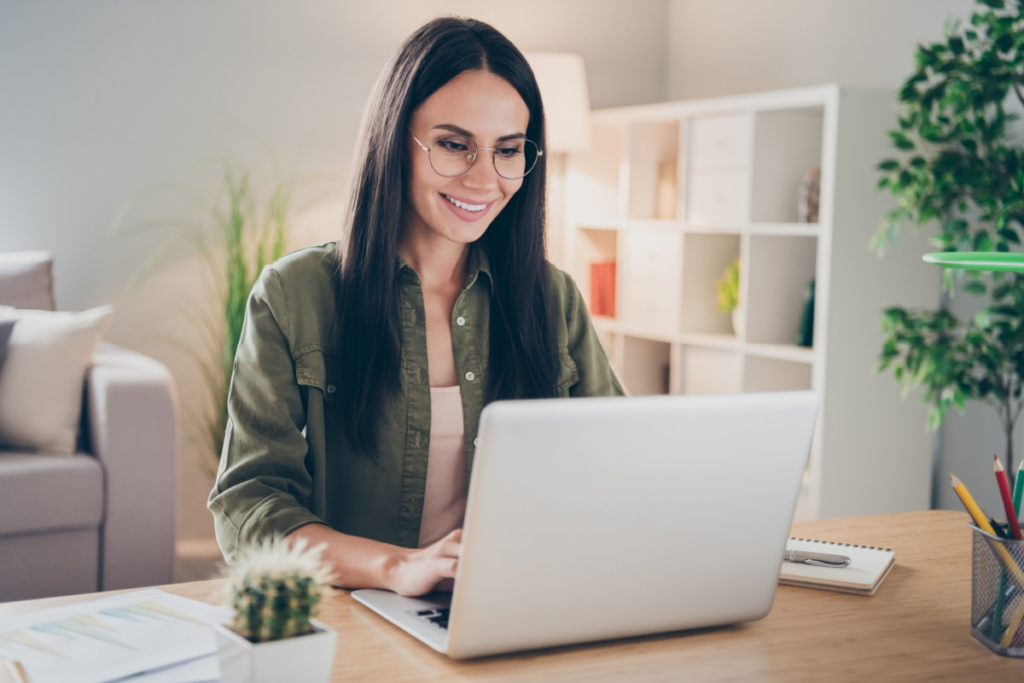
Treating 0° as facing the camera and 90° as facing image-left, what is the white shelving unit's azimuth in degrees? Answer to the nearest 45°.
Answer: approximately 45°

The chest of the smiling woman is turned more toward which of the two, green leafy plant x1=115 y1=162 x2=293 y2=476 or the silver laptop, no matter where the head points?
the silver laptop

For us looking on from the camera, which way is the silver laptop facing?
facing away from the viewer and to the left of the viewer

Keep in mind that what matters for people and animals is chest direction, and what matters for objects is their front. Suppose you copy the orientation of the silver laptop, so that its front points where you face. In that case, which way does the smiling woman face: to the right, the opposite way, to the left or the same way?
the opposite way
